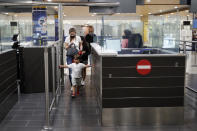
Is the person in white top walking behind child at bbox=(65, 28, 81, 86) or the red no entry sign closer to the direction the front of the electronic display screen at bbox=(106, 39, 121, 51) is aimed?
the red no entry sign

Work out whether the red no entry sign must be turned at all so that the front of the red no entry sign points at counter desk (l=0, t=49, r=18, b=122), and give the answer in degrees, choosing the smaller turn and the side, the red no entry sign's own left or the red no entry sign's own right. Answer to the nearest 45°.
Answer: approximately 90° to the red no entry sign's own right

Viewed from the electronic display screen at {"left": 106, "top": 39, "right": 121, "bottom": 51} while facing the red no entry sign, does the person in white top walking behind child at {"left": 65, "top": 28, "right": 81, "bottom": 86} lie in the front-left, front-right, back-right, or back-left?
back-right

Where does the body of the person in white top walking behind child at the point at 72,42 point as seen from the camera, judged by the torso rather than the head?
toward the camera

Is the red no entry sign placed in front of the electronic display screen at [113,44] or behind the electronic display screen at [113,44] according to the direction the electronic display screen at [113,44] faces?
in front

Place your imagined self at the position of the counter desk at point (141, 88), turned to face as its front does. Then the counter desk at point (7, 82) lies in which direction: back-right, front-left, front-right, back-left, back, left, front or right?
right
